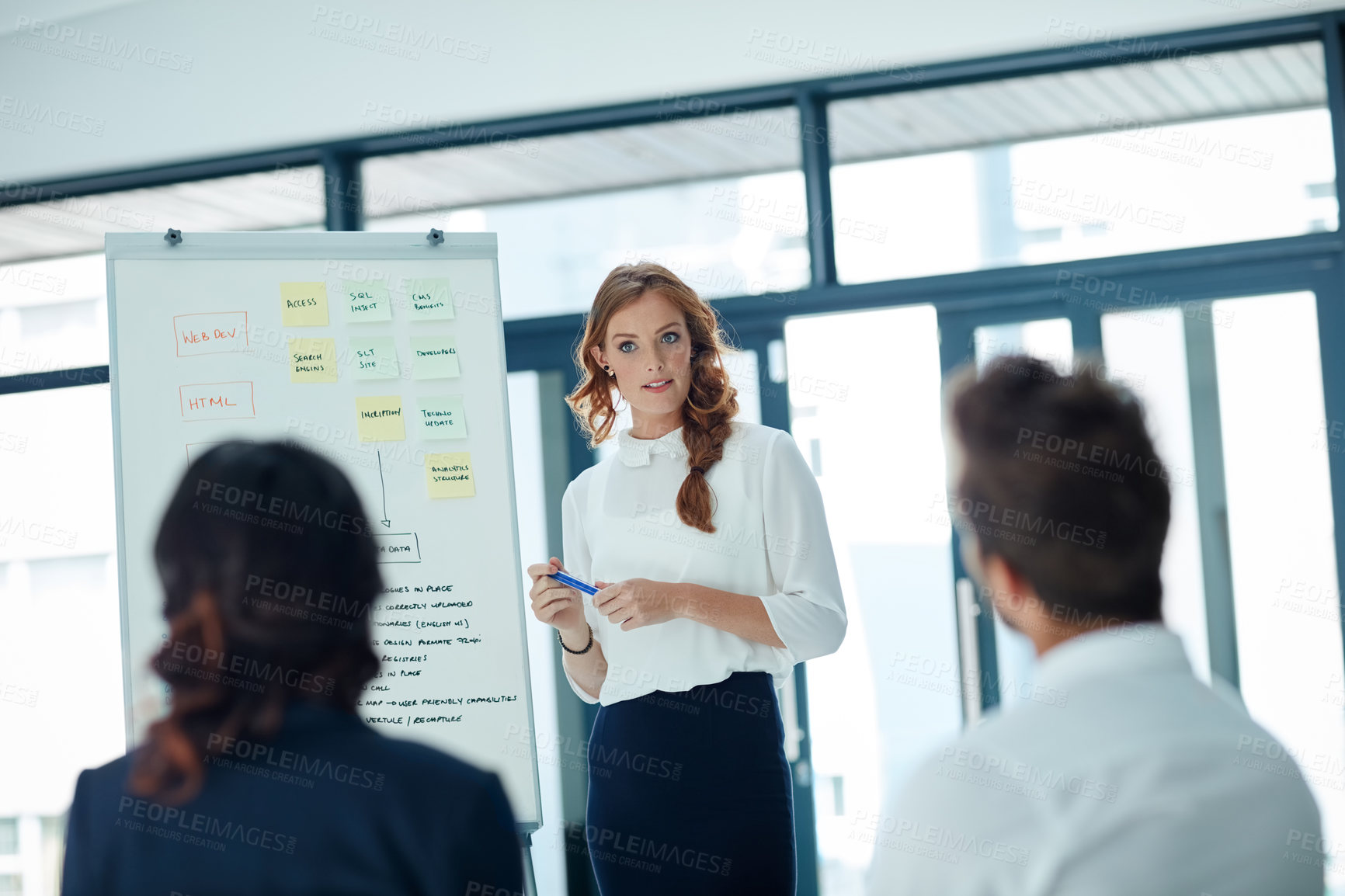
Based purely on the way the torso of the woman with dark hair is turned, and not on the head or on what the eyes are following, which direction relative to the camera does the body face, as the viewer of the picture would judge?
away from the camera

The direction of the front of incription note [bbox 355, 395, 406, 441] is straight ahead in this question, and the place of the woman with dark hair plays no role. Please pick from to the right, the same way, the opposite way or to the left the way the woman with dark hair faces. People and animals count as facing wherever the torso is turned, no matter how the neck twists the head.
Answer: the opposite way

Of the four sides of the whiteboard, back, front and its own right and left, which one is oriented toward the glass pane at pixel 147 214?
back

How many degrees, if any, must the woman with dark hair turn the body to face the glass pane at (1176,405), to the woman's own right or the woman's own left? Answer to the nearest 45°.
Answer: approximately 45° to the woman's own right

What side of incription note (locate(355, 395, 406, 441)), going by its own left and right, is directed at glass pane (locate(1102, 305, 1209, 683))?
left

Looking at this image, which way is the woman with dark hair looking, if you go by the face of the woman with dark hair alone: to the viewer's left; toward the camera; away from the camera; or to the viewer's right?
away from the camera

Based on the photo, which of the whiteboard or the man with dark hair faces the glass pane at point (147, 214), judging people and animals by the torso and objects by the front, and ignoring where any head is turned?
the man with dark hair

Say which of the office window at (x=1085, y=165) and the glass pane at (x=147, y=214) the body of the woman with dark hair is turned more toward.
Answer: the glass pane

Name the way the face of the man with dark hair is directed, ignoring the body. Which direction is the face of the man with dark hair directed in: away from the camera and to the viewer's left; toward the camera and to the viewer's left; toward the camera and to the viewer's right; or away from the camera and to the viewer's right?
away from the camera and to the viewer's left

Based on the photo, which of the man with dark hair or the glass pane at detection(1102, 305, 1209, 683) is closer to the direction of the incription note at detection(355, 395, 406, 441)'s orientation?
the man with dark hair

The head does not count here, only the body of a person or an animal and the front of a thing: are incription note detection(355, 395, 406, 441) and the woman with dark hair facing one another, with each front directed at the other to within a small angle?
yes

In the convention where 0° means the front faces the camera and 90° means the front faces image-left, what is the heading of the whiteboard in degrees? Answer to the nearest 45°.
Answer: approximately 0°

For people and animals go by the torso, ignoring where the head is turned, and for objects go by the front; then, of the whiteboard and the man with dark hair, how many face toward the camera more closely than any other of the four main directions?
1

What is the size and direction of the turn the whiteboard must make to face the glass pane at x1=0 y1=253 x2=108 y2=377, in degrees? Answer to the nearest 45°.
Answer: approximately 135° to its right

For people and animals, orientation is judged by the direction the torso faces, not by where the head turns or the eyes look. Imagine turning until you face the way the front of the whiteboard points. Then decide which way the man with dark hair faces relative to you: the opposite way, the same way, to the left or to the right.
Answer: the opposite way
